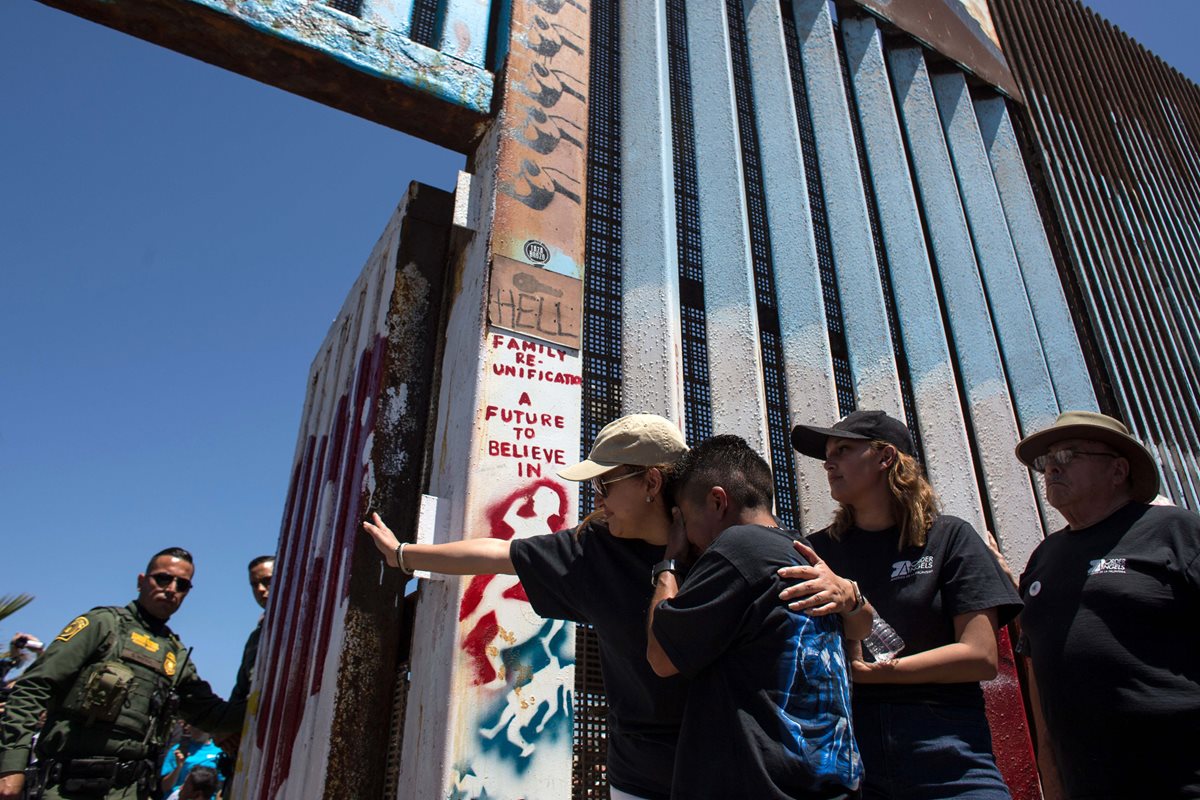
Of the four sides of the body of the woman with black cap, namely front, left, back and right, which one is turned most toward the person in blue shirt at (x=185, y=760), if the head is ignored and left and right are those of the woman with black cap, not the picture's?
right

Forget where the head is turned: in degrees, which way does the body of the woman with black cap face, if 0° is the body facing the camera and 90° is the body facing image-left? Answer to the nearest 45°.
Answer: approximately 45°

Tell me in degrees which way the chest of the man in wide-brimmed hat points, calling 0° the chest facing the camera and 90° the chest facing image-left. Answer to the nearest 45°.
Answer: approximately 45°

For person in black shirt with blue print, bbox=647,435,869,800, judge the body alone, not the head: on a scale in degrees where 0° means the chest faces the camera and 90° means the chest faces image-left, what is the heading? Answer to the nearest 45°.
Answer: approximately 135°

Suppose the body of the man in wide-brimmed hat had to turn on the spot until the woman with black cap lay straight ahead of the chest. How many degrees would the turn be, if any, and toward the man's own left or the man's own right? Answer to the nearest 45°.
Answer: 0° — they already face them

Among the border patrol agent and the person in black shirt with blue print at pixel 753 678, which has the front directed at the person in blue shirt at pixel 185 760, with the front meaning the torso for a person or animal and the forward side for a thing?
the person in black shirt with blue print at pixel 753 678

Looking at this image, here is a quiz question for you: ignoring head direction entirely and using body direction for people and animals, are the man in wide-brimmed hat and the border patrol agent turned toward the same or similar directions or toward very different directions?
very different directions
